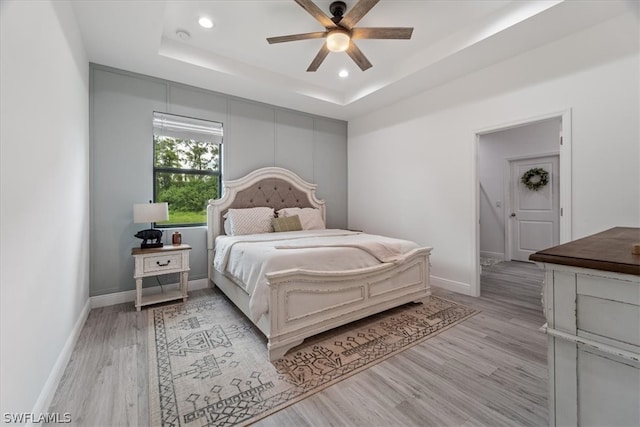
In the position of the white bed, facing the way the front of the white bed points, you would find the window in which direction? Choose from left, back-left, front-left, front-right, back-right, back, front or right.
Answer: back

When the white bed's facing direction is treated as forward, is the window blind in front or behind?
behind

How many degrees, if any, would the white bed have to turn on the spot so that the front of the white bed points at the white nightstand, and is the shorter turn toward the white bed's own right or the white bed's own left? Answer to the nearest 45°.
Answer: approximately 135° to the white bed's own right

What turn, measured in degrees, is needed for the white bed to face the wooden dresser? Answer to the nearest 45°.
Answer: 0° — it already faces it

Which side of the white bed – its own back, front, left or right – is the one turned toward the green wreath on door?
left

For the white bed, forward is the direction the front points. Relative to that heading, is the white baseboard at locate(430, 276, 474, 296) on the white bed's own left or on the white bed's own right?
on the white bed's own left

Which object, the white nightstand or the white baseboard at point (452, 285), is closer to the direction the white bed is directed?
the white baseboard

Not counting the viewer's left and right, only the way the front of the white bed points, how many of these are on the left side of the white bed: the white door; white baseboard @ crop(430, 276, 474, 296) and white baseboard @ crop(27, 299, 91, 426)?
2

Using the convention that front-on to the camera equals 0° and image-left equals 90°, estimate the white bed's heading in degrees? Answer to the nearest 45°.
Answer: approximately 315°
